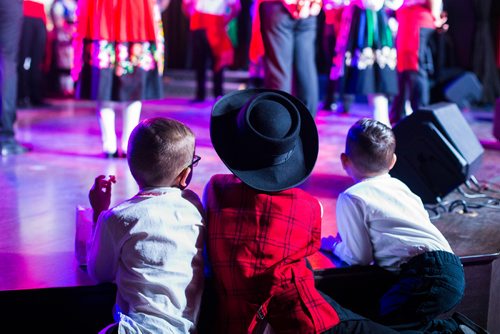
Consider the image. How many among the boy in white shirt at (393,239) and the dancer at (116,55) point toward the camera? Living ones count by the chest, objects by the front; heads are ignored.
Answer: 1

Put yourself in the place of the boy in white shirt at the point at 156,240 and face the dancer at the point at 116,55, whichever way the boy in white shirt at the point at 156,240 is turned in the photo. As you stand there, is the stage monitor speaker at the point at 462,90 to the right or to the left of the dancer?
right

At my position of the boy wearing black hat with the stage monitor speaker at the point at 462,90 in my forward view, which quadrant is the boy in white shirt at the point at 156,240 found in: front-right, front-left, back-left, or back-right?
back-left

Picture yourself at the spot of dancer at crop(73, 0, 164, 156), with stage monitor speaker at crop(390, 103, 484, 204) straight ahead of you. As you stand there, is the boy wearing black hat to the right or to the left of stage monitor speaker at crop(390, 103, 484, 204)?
right

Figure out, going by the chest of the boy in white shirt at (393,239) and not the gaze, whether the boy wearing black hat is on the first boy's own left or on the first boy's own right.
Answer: on the first boy's own left

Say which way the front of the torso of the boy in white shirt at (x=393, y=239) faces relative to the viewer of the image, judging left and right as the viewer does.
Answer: facing away from the viewer and to the left of the viewer

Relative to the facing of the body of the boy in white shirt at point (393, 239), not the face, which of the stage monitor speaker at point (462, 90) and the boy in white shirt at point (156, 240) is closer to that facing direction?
the stage monitor speaker

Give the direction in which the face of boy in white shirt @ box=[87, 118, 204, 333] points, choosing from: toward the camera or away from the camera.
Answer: away from the camera

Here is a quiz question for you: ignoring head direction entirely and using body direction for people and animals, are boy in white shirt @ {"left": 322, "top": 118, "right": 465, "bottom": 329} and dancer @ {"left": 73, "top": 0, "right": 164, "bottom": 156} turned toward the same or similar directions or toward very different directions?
very different directions

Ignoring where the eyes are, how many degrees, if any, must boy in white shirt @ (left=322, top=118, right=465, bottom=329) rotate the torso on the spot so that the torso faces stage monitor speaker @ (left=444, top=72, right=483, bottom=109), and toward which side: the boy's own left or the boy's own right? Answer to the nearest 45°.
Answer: approximately 45° to the boy's own right

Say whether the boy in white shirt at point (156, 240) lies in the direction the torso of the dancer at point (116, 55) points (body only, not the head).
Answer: yes

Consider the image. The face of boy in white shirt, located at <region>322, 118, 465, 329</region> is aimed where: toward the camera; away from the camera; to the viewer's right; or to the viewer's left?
away from the camera
